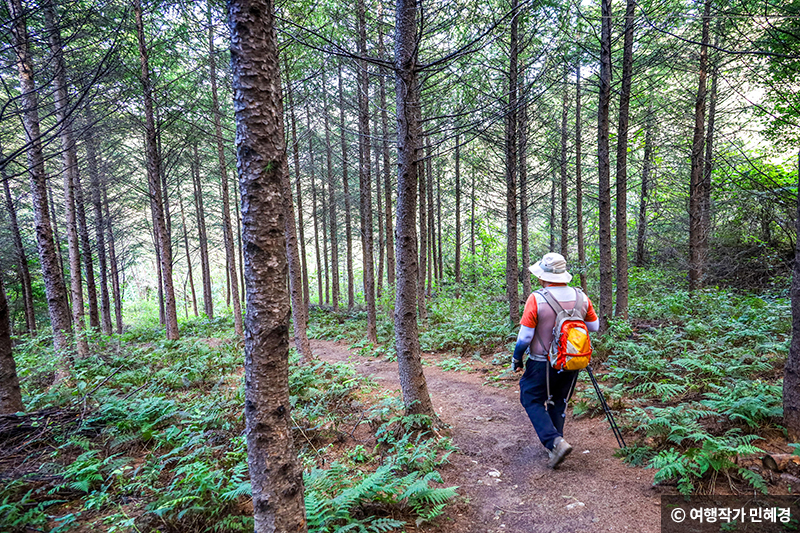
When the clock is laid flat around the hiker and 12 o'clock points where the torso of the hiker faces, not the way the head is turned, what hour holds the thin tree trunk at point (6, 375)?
The thin tree trunk is roughly at 10 o'clock from the hiker.

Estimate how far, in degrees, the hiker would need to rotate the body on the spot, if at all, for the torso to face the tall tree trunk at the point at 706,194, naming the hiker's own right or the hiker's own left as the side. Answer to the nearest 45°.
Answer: approximately 90° to the hiker's own right

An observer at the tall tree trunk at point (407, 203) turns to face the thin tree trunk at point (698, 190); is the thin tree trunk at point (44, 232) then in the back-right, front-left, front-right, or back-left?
back-left

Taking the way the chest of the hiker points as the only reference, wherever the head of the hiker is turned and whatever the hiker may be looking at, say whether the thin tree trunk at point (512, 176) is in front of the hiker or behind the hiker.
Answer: in front

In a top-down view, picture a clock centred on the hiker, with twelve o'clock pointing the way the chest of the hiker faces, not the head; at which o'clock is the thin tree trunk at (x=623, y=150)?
The thin tree trunk is roughly at 2 o'clock from the hiker.

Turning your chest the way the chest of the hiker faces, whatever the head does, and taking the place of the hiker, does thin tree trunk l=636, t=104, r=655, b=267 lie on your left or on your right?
on your right

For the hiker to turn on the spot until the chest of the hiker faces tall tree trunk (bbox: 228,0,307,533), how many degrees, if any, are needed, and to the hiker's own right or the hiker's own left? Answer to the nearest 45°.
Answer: approximately 90° to the hiker's own left

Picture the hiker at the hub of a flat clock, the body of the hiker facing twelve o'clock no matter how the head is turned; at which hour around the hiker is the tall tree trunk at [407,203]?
The tall tree trunk is roughly at 11 o'clock from the hiker.

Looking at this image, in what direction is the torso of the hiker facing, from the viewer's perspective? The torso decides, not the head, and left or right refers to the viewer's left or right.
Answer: facing away from the viewer and to the left of the viewer

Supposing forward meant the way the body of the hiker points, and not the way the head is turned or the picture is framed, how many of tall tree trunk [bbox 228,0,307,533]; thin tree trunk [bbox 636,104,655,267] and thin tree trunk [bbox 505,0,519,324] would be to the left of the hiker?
1
